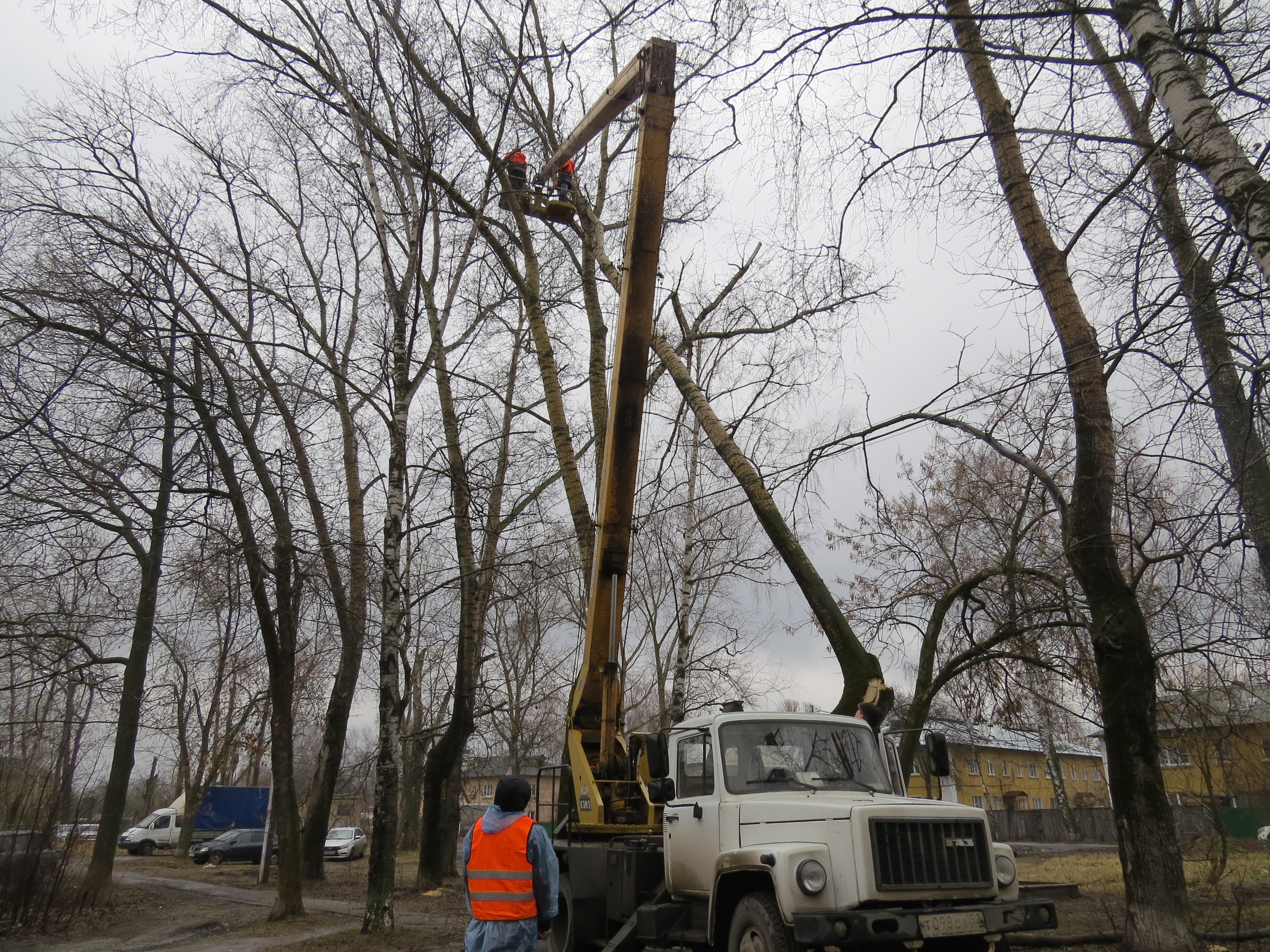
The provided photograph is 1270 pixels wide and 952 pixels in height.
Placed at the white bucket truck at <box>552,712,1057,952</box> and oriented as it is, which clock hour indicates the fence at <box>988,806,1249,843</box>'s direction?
The fence is roughly at 8 o'clock from the white bucket truck.

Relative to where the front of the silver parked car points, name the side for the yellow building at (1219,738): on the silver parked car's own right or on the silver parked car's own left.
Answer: on the silver parked car's own left

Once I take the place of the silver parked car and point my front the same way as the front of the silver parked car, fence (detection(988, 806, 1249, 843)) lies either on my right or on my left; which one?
on my left

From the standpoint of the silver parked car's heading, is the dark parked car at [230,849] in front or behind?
in front

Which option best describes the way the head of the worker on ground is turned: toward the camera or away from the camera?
away from the camera

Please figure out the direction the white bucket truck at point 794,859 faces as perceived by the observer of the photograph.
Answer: facing the viewer and to the right of the viewer

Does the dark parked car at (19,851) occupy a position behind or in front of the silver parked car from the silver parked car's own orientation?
in front

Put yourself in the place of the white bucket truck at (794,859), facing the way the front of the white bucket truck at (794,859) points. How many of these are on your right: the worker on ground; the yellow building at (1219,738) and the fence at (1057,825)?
1

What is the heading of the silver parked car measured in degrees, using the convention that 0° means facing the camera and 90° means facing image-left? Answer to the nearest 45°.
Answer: approximately 45°

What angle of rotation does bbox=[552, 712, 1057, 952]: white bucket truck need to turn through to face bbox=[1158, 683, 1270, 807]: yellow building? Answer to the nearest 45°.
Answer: approximately 90° to its left

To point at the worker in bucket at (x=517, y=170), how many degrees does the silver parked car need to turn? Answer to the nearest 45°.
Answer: approximately 45° to its left
